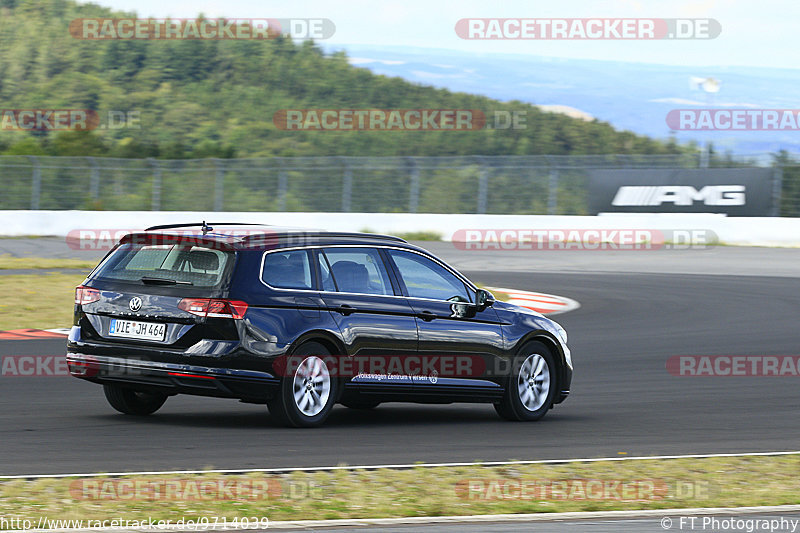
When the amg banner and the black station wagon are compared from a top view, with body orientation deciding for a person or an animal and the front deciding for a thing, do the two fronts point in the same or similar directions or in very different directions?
very different directions

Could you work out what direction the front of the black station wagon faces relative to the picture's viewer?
facing away from the viewer and to the right of the viewer

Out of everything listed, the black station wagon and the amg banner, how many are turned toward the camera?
1

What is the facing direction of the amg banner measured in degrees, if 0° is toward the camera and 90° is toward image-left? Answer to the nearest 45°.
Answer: approximately 0°

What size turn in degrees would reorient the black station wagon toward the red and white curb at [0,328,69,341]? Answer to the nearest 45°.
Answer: approximately 90° to its left

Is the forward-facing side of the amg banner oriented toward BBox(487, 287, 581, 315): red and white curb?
yes

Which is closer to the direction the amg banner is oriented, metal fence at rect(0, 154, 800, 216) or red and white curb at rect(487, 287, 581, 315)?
the red and white curb

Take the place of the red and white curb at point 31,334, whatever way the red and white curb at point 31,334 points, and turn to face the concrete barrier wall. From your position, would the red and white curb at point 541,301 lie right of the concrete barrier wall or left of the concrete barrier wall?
right
